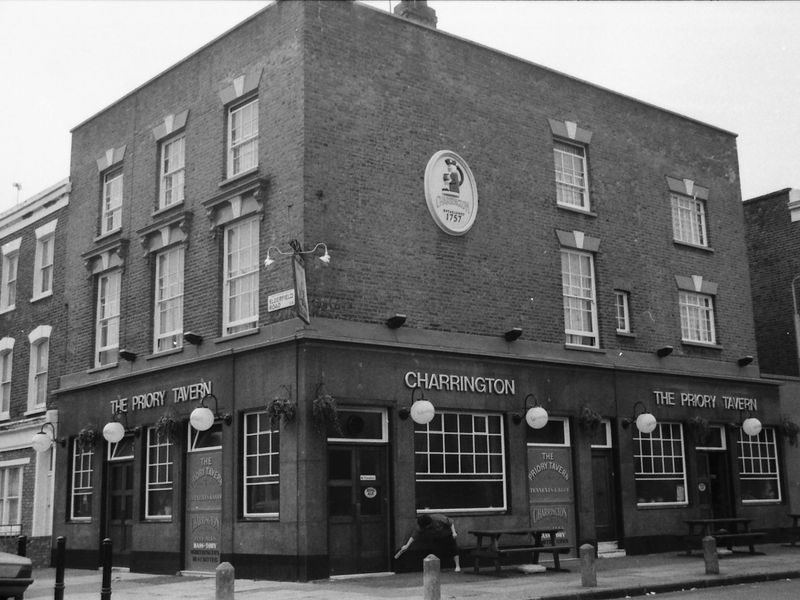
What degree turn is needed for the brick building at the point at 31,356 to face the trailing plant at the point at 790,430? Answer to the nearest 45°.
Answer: approximately 135° to its left

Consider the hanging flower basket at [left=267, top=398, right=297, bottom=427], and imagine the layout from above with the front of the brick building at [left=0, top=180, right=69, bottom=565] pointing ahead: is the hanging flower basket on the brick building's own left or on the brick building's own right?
on the brick building's own left

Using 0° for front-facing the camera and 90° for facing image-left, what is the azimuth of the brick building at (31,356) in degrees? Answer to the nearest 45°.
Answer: approximately 45°

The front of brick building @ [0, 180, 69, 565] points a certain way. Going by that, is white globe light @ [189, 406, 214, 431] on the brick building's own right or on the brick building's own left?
on the brick building's own left

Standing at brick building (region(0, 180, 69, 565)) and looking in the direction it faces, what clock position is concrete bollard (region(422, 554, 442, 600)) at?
The concrete bollard is roughly at 10 o'clock from the brick building.

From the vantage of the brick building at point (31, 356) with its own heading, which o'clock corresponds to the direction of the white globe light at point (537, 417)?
The white globe light is roughly at 9 o'clock from the brick building.

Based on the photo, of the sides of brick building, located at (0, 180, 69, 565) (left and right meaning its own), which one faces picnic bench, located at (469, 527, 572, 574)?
left

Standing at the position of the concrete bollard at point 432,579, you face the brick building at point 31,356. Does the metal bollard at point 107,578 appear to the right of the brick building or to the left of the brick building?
left

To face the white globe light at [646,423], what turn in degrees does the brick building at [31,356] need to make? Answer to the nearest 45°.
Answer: approximately 90° to its left

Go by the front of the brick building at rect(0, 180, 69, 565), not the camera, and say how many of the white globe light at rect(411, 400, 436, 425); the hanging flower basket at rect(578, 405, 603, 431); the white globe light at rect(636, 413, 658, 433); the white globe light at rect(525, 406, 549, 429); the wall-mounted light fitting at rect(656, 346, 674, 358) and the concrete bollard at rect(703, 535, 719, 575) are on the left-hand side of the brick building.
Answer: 6

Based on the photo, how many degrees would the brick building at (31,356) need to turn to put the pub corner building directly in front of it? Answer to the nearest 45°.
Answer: approximately 90° to its left

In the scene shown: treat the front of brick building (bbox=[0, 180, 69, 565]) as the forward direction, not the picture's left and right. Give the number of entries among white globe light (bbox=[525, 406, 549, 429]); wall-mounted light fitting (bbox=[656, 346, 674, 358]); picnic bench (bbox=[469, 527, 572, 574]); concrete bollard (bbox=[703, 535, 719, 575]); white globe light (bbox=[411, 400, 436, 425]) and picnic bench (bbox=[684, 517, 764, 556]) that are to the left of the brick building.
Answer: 6
